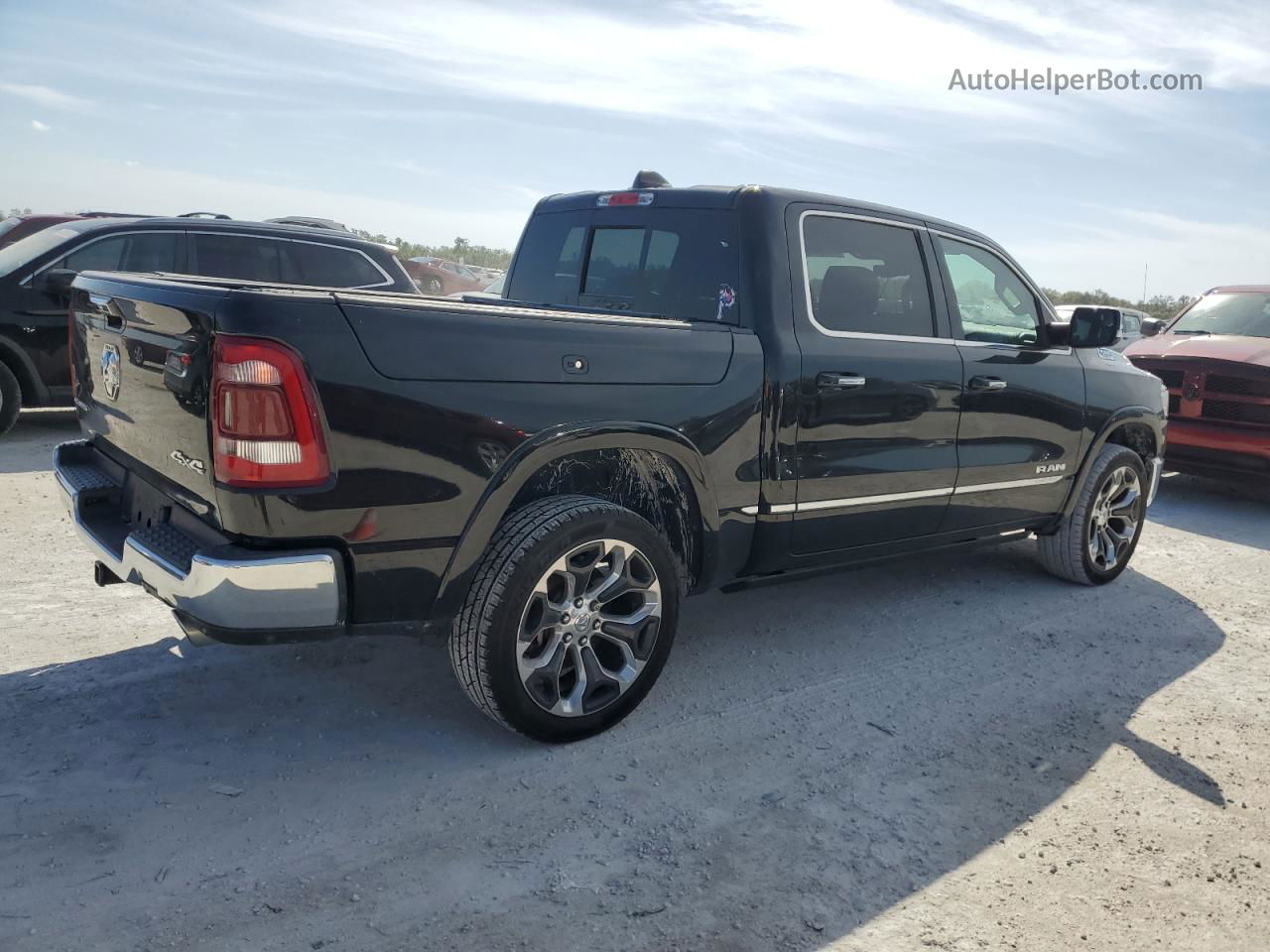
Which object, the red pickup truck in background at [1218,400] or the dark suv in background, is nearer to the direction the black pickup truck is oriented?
the red pickup truck in background

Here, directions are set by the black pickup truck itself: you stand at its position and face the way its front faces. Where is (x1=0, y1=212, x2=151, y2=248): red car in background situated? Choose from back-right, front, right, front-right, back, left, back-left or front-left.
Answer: left

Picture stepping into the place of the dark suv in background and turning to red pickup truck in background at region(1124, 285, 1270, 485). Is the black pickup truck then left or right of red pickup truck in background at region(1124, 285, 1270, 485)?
right

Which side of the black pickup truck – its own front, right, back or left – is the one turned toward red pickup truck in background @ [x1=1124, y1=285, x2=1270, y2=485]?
front

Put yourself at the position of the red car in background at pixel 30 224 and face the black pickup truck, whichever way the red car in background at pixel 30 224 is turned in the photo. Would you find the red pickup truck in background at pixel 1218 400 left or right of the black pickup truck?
left

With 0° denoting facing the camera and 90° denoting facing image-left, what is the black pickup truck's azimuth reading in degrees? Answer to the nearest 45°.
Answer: approximately 225°

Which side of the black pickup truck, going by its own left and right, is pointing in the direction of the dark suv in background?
left

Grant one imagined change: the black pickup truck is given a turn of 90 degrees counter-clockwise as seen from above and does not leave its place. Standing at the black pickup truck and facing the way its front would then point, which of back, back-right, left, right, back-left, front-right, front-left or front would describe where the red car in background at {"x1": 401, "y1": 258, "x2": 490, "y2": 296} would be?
front-right
